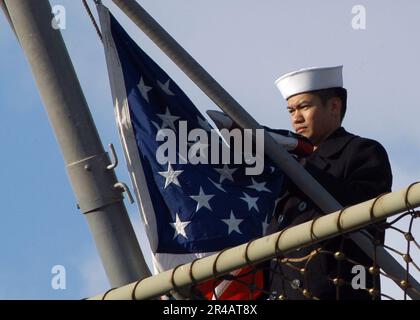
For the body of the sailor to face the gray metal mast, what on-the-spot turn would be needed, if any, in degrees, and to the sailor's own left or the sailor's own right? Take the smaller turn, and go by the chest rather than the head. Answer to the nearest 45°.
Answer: approximately 45° to the sailor's own right

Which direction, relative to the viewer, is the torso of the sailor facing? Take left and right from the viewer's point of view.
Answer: facing the viewer and to the left of the viewer

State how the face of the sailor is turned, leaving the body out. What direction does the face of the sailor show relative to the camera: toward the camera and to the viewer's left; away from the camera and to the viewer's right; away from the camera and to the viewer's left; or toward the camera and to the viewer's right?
toward the camera and to the viewer's left
